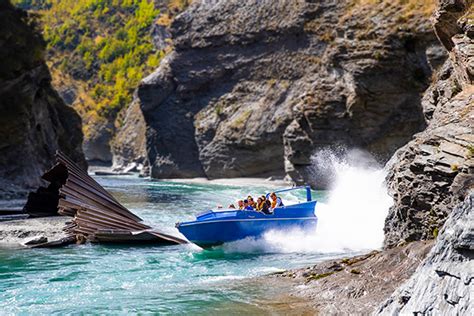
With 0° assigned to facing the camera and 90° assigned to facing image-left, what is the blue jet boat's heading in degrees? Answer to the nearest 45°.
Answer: approximately 90°

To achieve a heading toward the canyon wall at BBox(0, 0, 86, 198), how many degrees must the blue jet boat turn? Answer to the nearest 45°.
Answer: approximately 45° to its right

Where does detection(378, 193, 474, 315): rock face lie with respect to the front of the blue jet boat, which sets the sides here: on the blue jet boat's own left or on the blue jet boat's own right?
on the blue jet boat's own left

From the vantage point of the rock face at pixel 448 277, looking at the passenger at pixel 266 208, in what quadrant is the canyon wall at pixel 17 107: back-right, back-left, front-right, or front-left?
front-left

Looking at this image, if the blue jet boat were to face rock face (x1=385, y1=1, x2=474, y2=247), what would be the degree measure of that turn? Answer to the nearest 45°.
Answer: approximately 135° to its left
